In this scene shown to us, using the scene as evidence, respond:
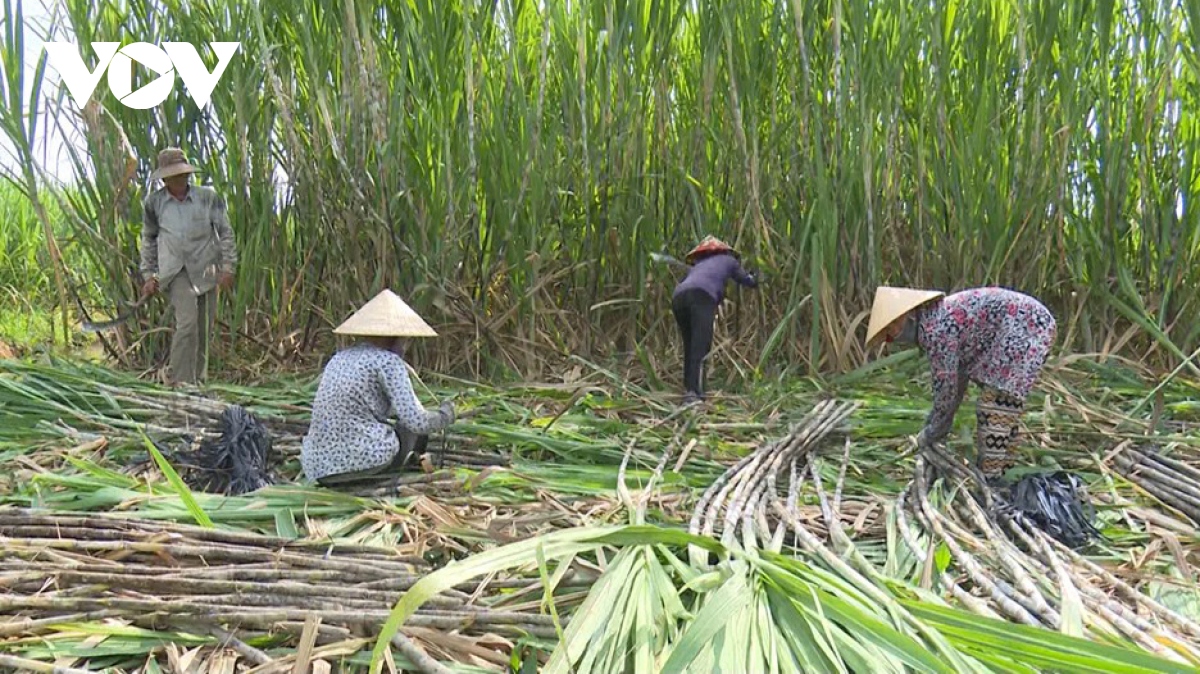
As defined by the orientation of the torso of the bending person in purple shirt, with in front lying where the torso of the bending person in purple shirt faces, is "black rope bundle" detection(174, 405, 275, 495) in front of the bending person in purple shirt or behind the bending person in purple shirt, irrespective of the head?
behind

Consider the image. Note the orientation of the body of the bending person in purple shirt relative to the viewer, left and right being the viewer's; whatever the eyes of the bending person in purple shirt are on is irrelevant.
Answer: facing away from the viewer and to the right of the viewer

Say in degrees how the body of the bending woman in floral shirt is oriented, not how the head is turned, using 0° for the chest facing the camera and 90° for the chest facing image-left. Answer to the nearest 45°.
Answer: approximately 90°

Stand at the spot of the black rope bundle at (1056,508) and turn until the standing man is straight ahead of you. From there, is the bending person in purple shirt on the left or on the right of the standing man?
right

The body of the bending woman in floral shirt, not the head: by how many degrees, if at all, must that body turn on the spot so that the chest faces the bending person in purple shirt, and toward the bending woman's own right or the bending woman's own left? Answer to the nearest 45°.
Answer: approximately 45° to the bending woman's own right

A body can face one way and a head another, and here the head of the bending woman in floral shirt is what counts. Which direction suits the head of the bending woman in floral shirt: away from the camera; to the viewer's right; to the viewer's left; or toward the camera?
to the viewer's left

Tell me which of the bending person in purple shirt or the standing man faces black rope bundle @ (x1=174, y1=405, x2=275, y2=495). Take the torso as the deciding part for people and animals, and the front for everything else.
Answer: the standing man

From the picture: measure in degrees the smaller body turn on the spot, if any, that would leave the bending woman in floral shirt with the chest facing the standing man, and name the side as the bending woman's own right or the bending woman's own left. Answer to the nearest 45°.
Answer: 0° — they already face them
